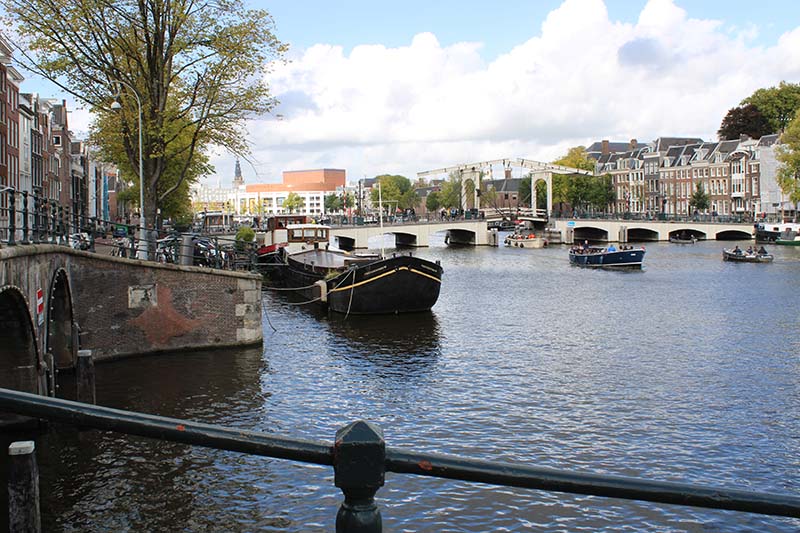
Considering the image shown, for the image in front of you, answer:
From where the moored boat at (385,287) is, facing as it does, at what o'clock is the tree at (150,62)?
The tree is roughly at 4 o'clock from the moored boat.

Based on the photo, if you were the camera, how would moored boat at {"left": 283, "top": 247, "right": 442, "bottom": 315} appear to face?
facing the viewer and to the right of the viewer

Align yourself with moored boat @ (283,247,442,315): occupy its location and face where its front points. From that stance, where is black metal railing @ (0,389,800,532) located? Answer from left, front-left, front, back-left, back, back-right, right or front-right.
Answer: front-right

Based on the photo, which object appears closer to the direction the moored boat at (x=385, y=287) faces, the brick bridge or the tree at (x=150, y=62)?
the brick bridge

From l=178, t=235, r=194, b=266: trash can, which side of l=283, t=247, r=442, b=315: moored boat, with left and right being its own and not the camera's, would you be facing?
right

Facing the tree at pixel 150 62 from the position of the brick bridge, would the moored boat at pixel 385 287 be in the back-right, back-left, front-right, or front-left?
front-right
